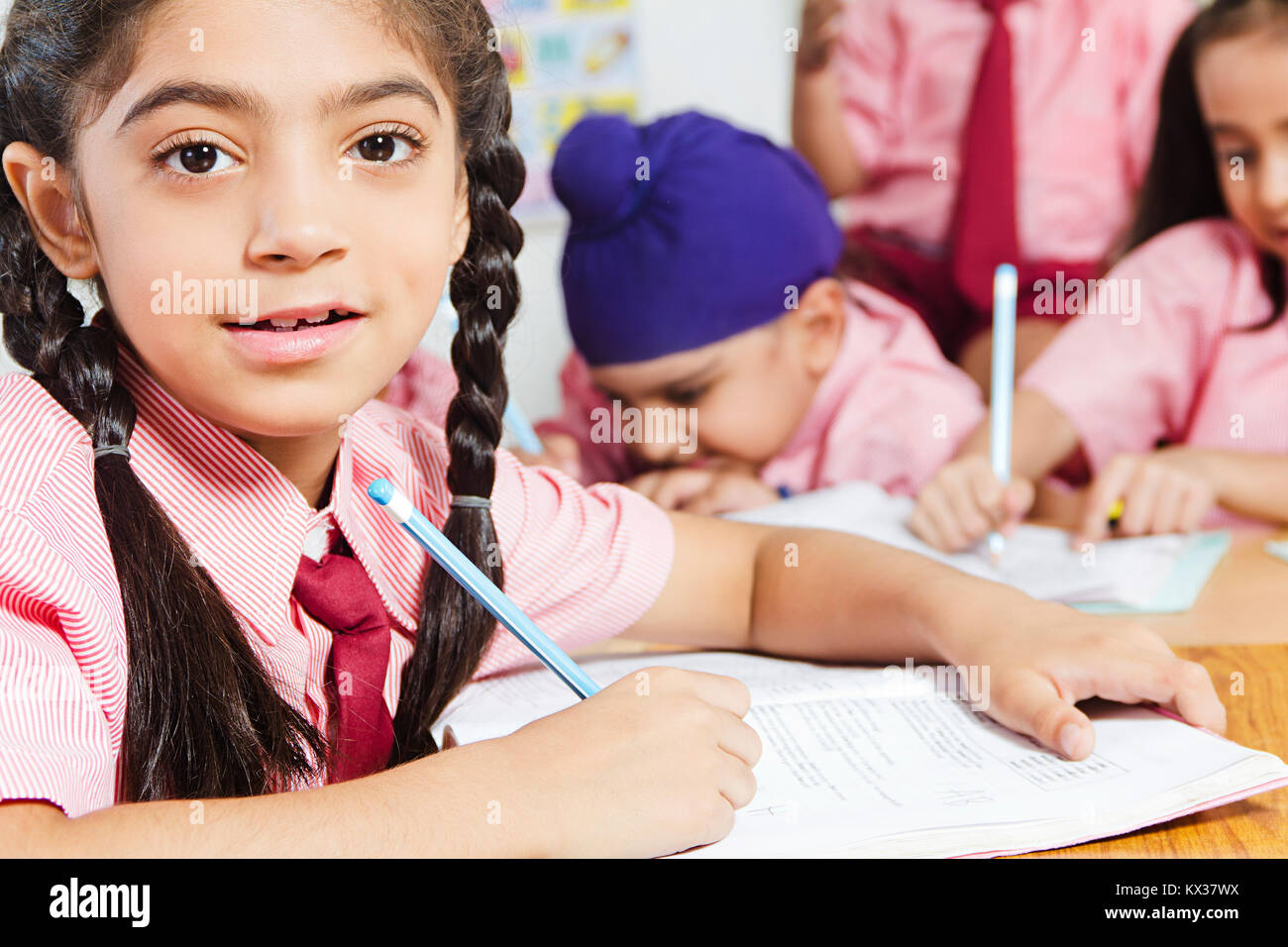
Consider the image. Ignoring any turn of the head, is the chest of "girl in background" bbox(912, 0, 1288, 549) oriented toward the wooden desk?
yes

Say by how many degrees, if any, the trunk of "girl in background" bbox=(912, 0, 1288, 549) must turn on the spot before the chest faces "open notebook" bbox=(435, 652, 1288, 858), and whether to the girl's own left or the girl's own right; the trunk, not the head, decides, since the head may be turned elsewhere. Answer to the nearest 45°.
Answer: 0° — they already face it

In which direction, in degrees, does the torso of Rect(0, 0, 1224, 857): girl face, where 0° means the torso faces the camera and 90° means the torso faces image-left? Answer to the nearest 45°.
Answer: approximately 315°

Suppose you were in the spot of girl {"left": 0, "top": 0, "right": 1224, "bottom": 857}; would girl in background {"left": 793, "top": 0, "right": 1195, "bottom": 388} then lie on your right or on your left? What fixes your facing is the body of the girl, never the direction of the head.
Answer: on your left
